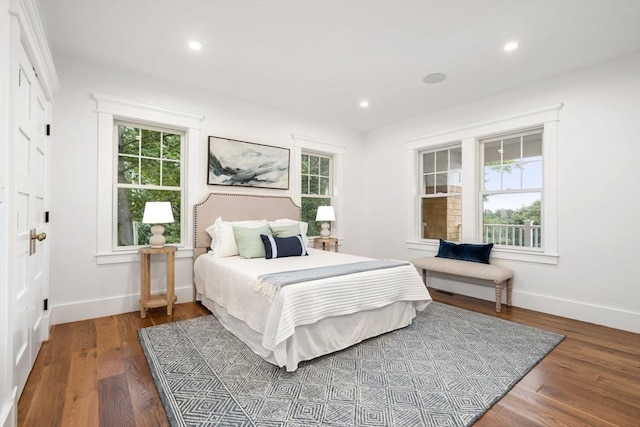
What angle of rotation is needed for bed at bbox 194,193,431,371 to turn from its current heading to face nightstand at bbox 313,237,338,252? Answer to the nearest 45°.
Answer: approximately 135° to its left

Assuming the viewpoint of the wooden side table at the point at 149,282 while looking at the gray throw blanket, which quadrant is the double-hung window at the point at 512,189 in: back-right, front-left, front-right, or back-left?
front-left

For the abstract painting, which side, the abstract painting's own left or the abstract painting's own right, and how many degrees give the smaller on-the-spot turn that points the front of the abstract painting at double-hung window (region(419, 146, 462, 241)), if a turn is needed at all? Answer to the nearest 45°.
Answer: approximately 45° to the abstract painting's own left

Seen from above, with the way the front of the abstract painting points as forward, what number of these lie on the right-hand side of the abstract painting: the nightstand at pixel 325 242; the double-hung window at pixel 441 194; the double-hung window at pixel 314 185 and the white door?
1

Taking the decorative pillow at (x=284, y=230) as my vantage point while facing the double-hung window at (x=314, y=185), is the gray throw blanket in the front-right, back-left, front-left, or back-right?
back-right

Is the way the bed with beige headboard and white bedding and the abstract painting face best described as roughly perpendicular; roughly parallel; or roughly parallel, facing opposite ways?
roughly parallel

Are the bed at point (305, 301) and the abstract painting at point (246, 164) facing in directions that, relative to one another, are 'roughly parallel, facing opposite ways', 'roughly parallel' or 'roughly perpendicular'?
roughly parallel

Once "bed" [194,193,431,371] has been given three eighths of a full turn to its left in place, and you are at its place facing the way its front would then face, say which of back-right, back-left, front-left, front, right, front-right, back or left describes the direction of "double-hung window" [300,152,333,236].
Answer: front

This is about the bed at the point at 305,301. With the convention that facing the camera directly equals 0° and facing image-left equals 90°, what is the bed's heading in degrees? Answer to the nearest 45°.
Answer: approximately 315°

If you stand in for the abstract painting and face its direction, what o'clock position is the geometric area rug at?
The geometric area rug is roughly at 1 o'clock from the abstract painting.

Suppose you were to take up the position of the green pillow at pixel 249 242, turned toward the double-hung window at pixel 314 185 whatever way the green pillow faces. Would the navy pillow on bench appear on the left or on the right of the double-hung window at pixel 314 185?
right

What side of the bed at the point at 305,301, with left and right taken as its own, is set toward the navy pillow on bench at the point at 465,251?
left

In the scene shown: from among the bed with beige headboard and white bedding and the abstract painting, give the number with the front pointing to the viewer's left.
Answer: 0

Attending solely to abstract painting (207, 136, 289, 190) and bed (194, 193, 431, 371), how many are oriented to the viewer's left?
0
